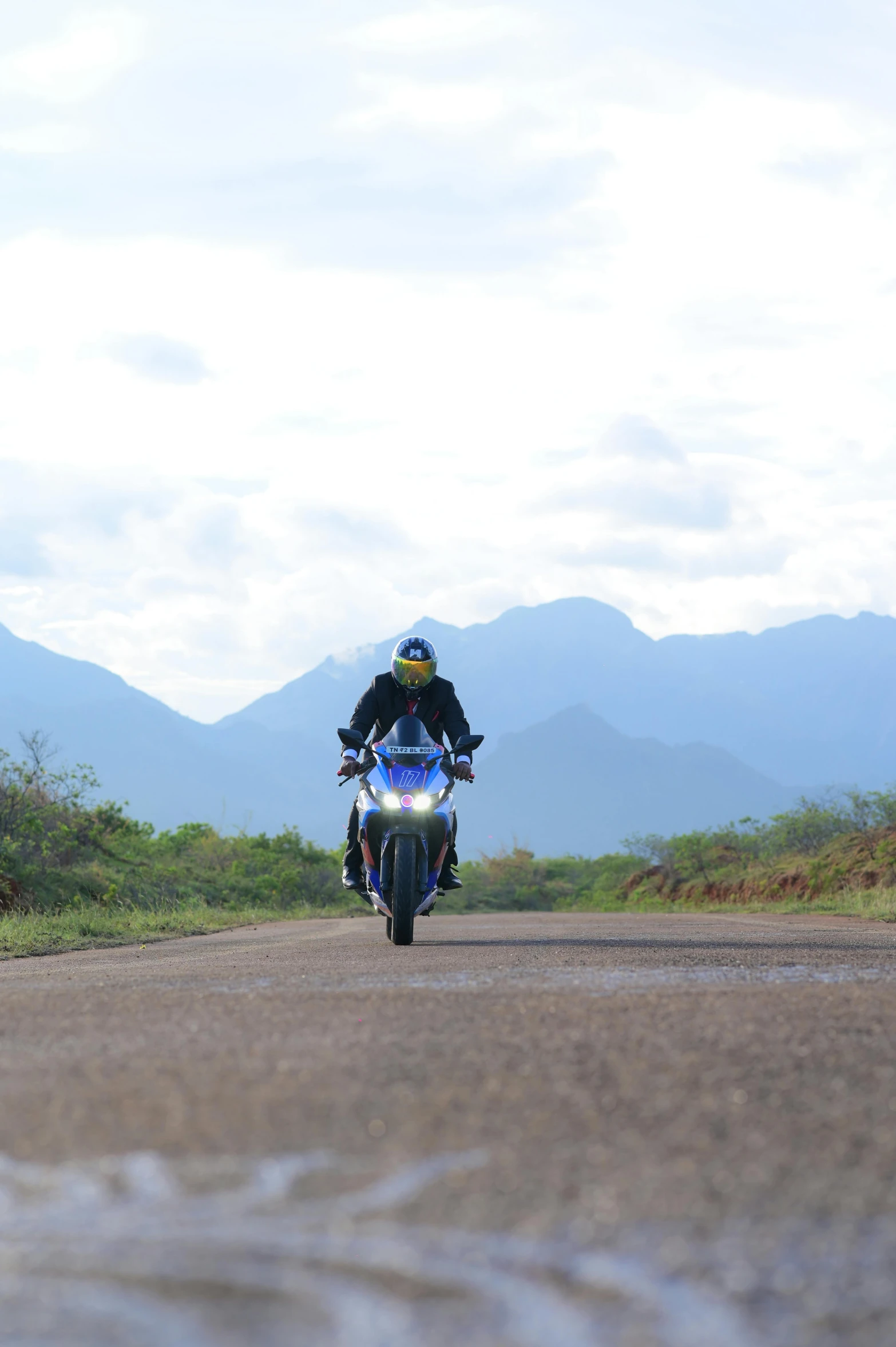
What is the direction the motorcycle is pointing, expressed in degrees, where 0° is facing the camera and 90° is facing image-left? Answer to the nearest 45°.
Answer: approximately 0°

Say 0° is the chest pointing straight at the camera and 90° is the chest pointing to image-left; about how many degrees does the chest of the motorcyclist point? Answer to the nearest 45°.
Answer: approximately 0°
